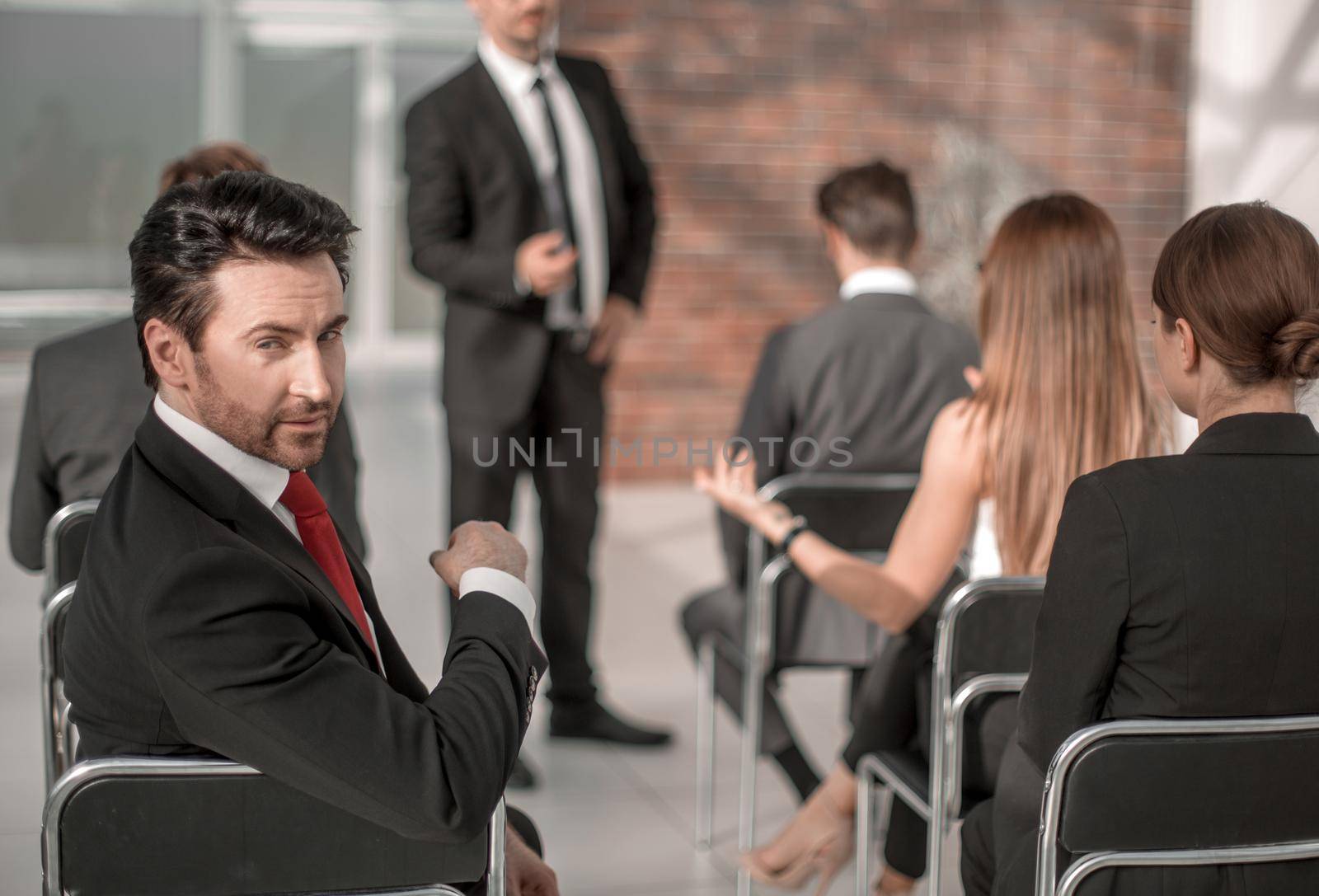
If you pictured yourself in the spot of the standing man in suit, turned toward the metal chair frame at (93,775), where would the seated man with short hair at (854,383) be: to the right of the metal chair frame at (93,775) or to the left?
left

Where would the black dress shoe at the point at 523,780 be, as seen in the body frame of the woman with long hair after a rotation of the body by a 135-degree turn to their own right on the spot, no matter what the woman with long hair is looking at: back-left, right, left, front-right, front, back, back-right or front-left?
back-left

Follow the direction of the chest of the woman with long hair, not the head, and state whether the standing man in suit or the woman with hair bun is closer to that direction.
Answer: the standing man in suit

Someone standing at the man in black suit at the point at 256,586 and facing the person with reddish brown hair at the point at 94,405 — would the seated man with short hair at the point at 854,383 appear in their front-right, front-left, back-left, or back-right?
front-right

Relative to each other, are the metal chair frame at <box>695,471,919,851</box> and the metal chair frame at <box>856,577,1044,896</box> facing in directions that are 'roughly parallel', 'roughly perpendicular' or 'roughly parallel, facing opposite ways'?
roughly parallel

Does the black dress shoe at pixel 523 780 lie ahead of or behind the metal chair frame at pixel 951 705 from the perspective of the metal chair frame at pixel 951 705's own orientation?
ahead

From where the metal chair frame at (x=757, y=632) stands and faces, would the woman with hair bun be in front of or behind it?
behind

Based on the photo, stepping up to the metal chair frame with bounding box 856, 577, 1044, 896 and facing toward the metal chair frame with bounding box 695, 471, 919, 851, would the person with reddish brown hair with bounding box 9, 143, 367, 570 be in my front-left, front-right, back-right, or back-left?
front-left

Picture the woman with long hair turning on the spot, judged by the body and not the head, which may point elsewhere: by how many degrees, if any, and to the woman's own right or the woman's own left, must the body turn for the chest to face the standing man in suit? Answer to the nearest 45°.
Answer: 0° — they already face them

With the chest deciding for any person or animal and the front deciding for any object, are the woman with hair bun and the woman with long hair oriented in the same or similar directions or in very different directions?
same or similar directions

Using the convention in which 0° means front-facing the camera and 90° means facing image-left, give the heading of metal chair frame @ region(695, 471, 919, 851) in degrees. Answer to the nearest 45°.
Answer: approximately 135°

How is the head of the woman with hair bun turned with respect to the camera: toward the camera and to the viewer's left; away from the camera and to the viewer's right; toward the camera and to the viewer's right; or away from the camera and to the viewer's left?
away from the camera and to the viewer's left

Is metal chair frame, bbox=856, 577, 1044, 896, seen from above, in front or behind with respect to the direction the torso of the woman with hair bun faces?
in front

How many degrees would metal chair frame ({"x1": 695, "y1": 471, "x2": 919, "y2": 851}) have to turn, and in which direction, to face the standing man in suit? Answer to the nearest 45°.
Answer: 0° — it already faces them

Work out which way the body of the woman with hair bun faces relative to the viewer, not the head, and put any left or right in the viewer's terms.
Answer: facing away from the viewer and to the left of the viewer

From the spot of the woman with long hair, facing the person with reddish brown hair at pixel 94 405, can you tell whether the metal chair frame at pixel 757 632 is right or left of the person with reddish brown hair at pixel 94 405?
right

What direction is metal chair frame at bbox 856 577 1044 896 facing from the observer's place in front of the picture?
facing away from the viewer and to the left of the viewer

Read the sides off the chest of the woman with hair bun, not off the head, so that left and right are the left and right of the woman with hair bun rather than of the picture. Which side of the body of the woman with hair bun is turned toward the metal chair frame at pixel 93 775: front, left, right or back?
left
